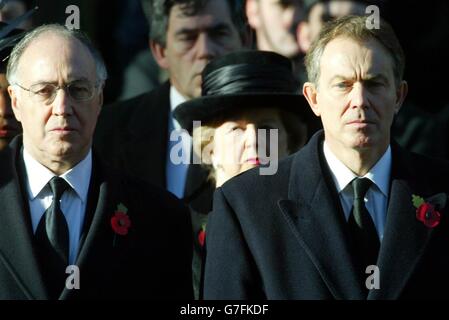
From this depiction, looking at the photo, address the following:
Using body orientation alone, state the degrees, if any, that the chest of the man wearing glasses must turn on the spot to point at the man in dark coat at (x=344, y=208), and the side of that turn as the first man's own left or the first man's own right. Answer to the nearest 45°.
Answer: approximately 90° to the first man's own left

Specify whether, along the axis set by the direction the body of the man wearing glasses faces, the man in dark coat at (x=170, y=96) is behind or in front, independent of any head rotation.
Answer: behind

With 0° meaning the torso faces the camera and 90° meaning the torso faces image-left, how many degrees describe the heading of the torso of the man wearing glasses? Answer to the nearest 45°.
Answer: approximately 0°

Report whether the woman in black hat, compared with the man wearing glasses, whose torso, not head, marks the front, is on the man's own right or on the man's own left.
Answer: on the man's own left
